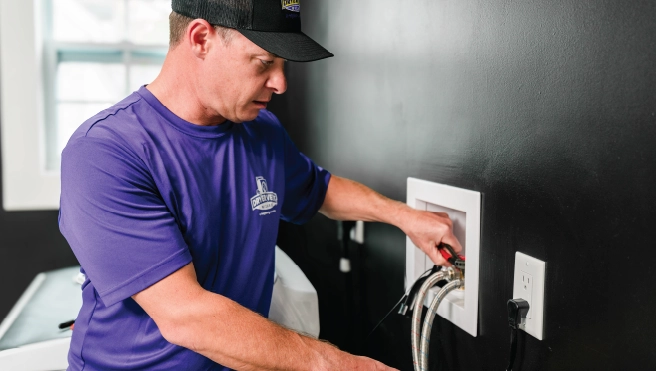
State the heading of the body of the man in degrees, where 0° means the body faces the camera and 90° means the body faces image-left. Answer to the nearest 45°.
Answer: approximately 315°

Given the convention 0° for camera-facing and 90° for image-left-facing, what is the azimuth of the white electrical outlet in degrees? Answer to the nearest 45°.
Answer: approximately 45°

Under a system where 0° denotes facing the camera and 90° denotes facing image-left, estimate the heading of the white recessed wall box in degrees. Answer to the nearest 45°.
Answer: approximately 45°

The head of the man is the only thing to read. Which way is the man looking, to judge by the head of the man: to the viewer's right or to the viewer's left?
to the viewer's right
